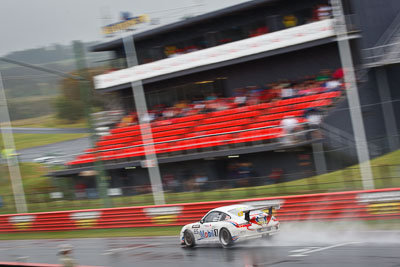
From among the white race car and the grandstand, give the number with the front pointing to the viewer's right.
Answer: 0

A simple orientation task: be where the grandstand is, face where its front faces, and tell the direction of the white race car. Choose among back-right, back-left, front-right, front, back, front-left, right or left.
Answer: front-left

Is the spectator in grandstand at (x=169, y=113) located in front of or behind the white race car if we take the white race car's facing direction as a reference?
in front

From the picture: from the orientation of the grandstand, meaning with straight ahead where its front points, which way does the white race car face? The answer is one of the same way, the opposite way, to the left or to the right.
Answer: to the right

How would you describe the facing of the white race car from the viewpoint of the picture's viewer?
facing away from the viewer and to the left of the viewer

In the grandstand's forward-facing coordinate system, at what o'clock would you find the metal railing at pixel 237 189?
The metal railing is roughly at 11 o'clock from the grandstand.

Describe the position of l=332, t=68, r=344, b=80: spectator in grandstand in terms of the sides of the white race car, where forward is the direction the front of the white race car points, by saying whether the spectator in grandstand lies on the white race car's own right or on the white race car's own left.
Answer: on the white race car's own right

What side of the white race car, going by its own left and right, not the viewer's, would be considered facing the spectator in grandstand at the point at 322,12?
right

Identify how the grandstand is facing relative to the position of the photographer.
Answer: facing the viewer and to the left of the viewer

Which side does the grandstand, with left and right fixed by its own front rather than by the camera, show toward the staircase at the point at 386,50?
left
